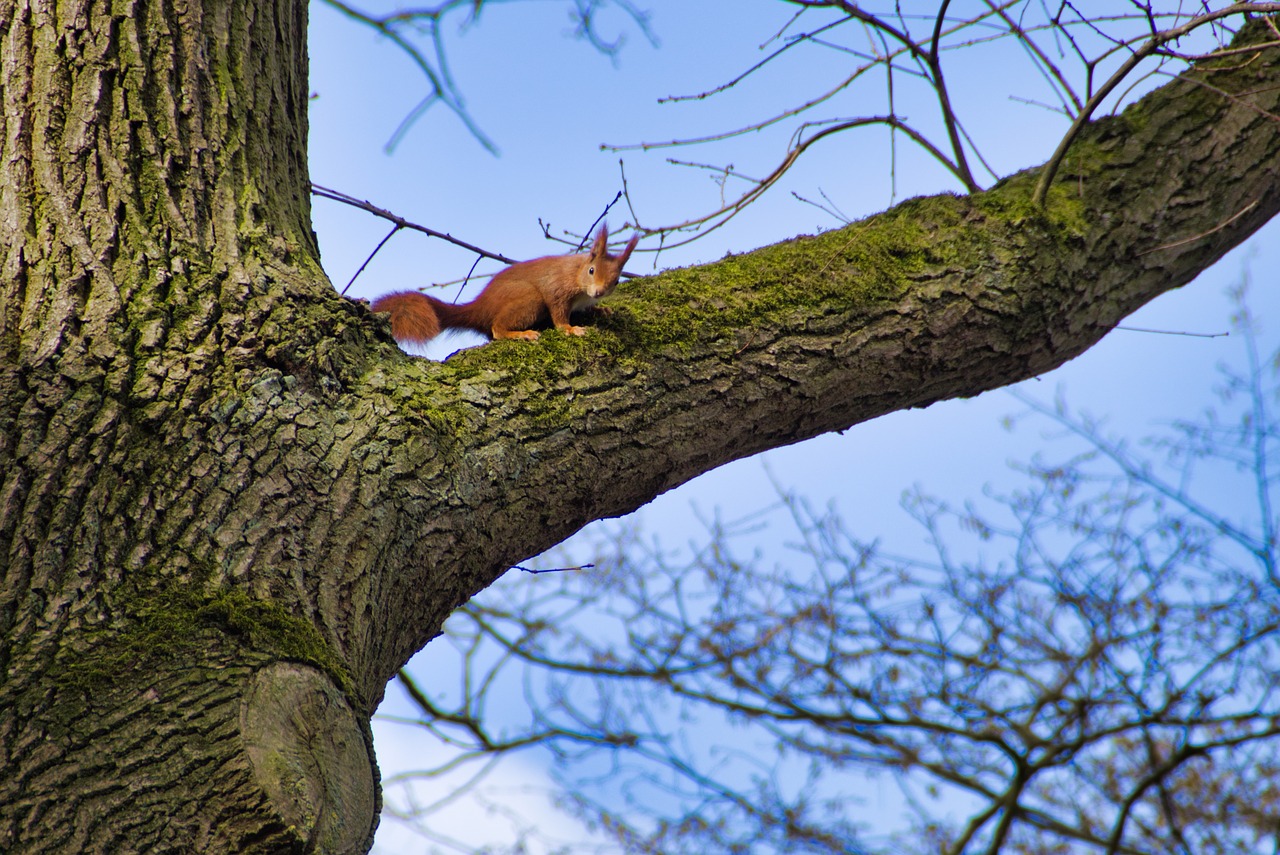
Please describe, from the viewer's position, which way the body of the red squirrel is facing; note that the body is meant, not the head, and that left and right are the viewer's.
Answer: facing to the right of the viewer
